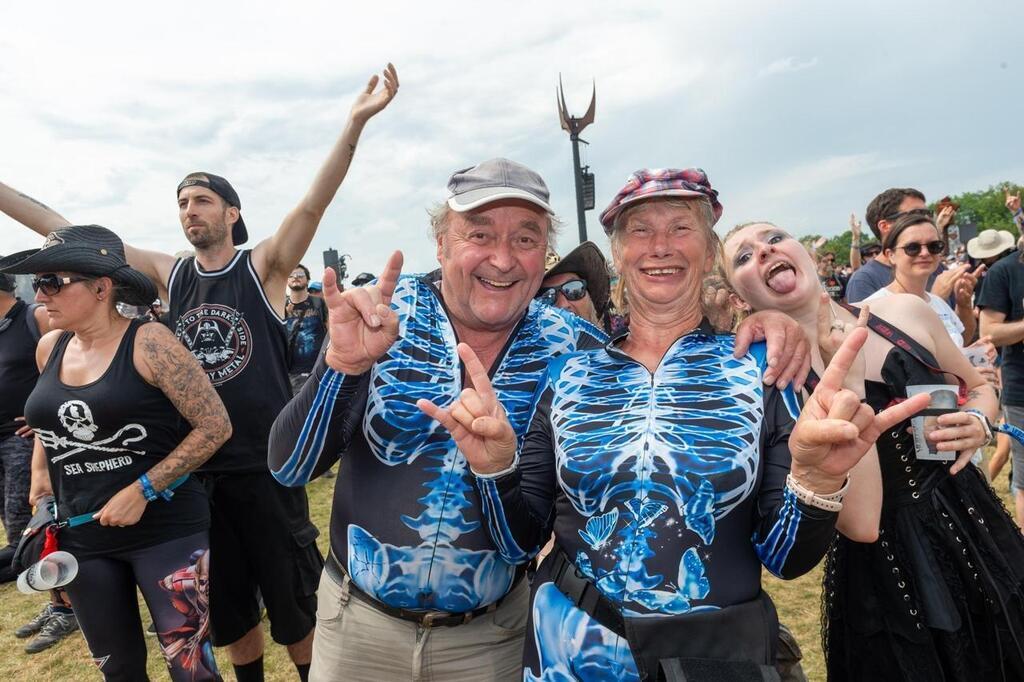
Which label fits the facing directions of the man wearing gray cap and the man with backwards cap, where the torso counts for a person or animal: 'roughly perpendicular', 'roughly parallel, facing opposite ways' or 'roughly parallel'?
roughly parallel

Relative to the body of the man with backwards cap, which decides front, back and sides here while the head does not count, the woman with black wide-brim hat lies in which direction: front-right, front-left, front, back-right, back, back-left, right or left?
front

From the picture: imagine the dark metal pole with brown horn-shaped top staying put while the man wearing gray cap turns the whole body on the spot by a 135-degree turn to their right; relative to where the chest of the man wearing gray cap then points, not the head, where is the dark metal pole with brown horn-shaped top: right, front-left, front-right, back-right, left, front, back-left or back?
front-right

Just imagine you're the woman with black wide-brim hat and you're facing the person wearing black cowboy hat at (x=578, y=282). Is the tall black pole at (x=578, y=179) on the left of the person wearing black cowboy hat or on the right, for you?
left

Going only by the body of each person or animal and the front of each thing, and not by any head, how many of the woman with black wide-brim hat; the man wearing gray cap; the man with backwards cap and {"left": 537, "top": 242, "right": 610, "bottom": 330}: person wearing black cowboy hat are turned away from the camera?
0

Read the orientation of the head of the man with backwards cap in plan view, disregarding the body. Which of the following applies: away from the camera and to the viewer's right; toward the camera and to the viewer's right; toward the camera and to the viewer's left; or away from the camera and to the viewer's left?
toward the camera and to the viewer's left

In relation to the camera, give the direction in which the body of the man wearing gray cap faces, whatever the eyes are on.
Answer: toward the camera

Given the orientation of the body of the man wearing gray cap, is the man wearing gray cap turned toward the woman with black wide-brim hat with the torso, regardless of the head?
no

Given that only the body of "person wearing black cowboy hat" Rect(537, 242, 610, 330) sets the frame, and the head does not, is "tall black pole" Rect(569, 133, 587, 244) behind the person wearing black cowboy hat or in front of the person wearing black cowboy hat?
behind

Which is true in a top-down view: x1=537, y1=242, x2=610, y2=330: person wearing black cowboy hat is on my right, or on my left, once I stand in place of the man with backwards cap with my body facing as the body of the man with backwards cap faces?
on my left

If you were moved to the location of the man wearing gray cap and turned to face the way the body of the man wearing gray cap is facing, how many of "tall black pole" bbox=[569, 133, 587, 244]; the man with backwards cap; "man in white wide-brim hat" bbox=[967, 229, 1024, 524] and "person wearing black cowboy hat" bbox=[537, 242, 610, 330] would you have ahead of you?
0

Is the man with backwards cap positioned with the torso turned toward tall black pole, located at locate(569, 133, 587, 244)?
no

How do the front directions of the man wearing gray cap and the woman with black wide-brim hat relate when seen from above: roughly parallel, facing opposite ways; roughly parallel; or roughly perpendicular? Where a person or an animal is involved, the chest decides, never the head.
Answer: roughly parallel

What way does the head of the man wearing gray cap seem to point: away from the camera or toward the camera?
toward the camera

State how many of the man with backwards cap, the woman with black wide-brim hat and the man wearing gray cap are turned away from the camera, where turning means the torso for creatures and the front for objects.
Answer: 0

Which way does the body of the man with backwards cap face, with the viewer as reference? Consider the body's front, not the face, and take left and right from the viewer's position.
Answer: facing the viewer and to the left of the viewer
